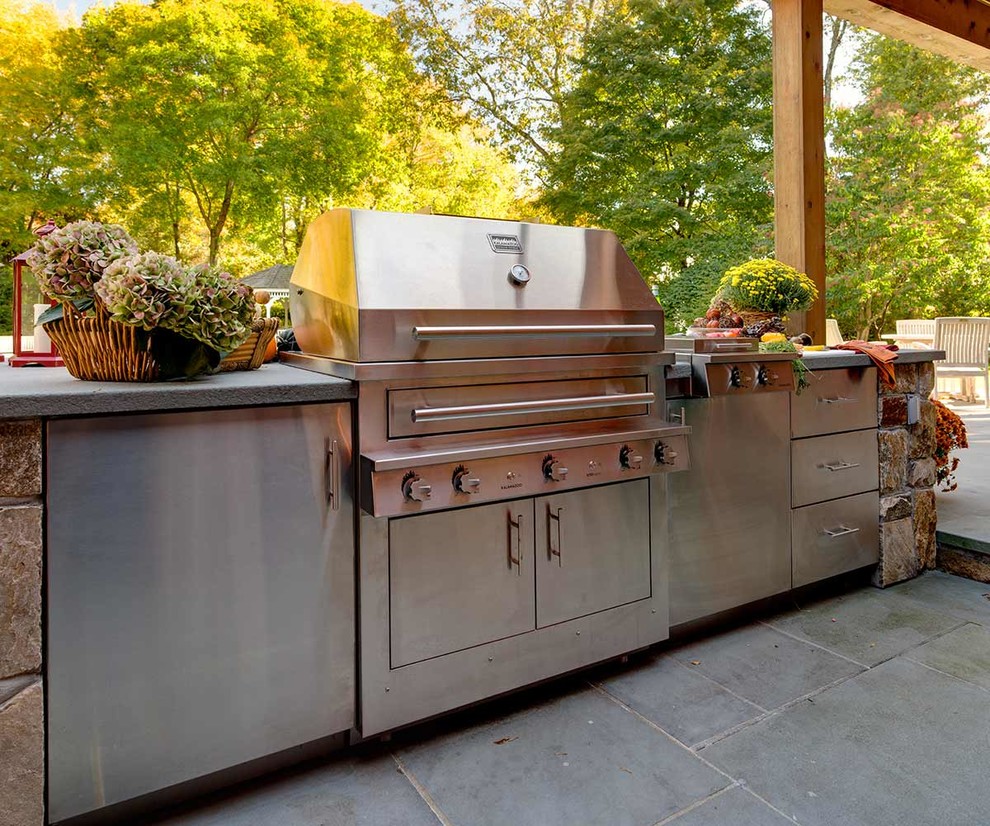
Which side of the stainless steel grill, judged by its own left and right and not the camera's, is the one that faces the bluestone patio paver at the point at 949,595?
left

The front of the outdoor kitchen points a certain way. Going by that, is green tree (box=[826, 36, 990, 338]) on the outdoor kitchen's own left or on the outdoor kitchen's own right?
on the outdoor kitchen's own left

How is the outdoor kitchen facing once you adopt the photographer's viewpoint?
facing the viewer and to the right of the viewer

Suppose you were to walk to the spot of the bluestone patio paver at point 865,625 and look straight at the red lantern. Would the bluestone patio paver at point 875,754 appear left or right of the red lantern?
left

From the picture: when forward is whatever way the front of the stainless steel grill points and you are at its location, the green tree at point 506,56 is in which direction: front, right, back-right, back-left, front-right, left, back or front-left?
back-left

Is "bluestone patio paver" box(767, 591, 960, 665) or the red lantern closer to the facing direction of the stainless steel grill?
the bluestone patio paver

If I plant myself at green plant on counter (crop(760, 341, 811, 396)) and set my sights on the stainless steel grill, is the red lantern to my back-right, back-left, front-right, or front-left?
front-right
